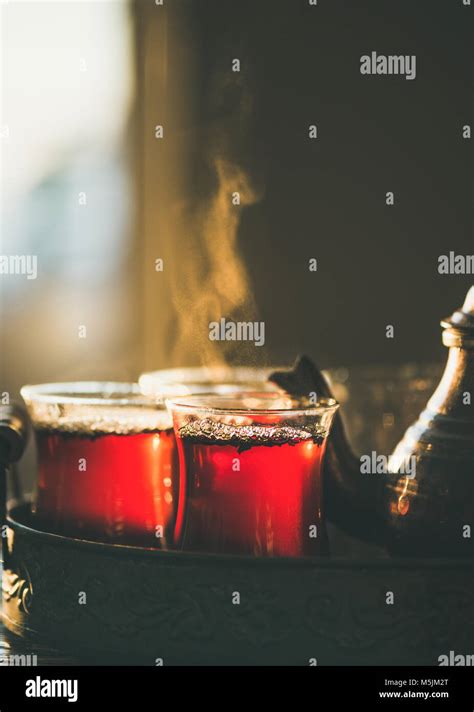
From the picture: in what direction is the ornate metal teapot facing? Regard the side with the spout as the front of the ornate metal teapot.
to the viewer's left
